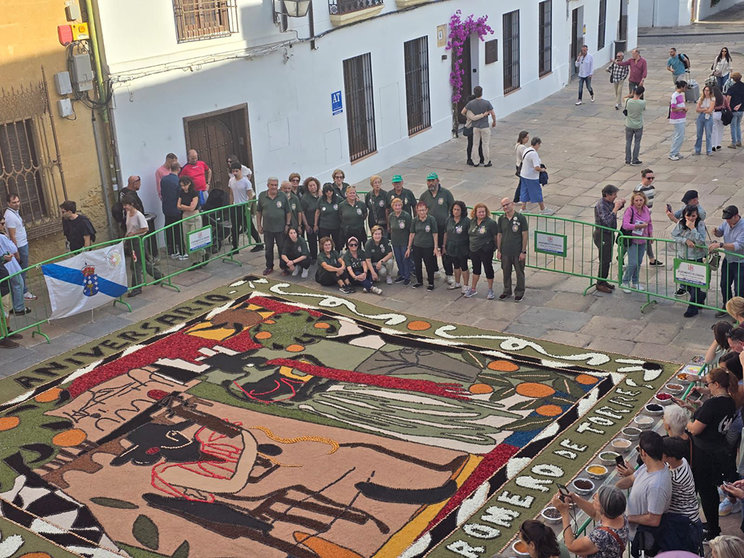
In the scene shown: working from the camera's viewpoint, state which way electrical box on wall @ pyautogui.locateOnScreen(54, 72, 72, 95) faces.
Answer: facing the viewer and to the right of the viewer

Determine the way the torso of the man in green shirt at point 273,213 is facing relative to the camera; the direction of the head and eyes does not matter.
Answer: toward the camera

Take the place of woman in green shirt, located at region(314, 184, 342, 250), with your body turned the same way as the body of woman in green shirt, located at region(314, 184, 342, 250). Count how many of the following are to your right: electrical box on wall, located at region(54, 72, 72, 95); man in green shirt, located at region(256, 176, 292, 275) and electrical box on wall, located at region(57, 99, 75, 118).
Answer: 3

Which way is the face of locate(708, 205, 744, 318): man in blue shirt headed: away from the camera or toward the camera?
toward the camera

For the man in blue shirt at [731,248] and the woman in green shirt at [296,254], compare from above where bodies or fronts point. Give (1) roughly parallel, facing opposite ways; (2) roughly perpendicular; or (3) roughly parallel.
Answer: roughly perpendicular

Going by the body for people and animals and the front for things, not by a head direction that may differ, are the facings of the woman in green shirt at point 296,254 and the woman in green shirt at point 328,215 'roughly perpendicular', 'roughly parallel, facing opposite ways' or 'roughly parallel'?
roughly parallel

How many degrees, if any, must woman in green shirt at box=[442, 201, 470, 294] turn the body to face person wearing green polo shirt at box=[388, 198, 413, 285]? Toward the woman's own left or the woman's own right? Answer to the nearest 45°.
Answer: approximately 90° to the woman's own right

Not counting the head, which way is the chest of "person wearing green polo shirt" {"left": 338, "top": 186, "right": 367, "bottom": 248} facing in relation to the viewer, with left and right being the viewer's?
facing the viewer

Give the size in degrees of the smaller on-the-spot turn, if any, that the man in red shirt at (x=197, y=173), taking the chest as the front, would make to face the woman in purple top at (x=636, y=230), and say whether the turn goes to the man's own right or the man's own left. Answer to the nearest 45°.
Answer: approximately 45° to the man's own left

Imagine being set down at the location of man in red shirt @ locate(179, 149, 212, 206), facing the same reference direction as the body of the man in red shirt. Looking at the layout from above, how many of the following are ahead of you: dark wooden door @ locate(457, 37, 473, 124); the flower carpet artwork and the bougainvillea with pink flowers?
1

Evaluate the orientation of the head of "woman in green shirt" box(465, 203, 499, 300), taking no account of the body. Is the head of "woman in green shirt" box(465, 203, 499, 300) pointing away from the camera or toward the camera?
toward the camera

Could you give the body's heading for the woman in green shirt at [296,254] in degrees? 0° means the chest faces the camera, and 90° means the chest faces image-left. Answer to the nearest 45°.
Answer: approximately 0°

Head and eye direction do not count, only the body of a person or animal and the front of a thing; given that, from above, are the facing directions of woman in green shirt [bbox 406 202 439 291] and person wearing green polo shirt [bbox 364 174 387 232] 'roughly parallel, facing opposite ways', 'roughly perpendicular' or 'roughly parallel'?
roughly parallel

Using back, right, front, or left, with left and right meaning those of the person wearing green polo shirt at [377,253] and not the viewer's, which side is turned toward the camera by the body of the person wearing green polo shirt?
front

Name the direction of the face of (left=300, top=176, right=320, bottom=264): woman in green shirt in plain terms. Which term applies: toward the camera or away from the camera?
toward the camera

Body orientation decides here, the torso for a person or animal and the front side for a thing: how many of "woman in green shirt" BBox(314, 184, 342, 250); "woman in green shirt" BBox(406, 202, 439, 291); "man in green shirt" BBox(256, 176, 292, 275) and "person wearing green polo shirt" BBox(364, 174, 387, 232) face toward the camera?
4

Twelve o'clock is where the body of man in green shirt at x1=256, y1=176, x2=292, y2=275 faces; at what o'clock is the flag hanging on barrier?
The flag hanging on barrier is roughly at 2 o'clock from the man in green shirt.

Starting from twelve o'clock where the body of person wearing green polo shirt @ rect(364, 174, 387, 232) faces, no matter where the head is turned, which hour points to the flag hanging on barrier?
The flag hanging on barrier is roughly at 2 o'clock from the person wearing green polo shirt.

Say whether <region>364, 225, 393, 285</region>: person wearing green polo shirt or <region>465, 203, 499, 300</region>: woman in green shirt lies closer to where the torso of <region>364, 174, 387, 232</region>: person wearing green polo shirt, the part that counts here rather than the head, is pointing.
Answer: the person wearing green polo shirt

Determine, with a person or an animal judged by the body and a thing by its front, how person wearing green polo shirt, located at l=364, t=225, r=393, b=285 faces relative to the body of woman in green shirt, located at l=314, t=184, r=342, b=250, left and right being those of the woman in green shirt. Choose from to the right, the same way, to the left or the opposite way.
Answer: the same way
